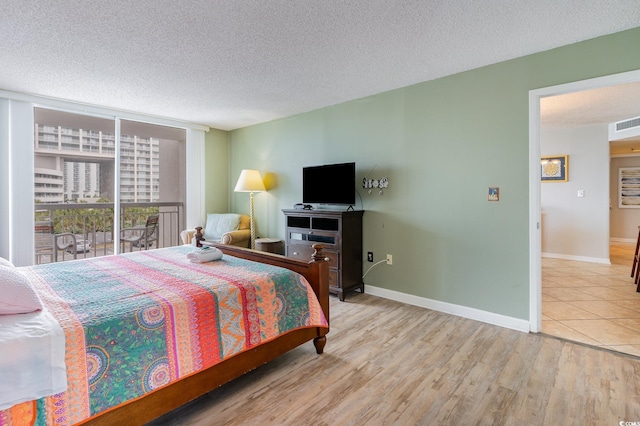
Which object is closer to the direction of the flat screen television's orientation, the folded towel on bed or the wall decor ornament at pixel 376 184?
the folded towel on bed

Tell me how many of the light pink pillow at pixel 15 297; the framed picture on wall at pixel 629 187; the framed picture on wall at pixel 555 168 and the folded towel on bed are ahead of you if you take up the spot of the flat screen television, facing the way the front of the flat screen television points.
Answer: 2

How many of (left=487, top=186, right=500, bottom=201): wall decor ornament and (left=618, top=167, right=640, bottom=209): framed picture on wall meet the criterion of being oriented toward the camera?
2

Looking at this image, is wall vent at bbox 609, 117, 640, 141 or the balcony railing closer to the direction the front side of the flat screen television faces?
the balcony railing

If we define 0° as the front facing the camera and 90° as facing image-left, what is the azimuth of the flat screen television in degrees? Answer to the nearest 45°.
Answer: approximately 45°

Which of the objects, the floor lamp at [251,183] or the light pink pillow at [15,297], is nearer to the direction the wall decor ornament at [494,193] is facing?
the light pink pillow

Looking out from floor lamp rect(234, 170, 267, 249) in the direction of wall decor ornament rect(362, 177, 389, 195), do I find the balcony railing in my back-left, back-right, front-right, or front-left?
back-right

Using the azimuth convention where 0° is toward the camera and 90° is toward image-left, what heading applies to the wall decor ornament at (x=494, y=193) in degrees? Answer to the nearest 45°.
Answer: approximately 0°

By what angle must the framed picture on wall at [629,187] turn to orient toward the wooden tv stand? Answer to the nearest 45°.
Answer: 0° — it already faces it

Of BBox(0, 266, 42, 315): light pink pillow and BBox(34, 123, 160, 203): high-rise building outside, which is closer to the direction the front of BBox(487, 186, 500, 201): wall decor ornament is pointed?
the light pink pillow

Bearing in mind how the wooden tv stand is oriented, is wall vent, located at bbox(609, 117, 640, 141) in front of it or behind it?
behind

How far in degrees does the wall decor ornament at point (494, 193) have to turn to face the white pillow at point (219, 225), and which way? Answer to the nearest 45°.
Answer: approximately 90° to its right
